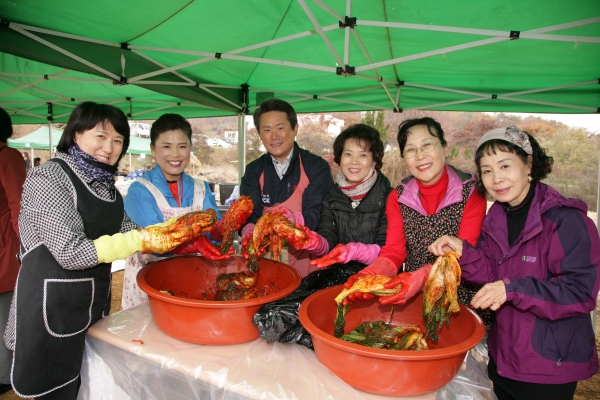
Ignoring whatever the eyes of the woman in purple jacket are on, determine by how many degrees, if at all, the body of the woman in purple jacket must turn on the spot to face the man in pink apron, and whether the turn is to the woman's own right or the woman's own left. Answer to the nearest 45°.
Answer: approximately 45° to the woman's own right

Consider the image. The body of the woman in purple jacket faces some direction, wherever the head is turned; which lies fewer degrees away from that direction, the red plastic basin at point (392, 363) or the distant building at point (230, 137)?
the red plastic basin

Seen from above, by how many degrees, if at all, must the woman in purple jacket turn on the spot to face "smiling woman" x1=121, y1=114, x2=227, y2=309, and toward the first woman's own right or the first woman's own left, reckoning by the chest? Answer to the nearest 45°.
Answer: approximately 45° to the first woman's own right

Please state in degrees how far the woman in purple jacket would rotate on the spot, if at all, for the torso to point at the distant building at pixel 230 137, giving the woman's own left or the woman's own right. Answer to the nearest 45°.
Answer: approximately 90° to the woman's own right

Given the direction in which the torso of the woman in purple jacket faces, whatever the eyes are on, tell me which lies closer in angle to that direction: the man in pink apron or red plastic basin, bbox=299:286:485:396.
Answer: the red plastic basin

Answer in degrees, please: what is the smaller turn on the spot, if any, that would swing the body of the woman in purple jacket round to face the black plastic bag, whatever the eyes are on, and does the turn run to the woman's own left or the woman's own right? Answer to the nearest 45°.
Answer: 0° — they already face it

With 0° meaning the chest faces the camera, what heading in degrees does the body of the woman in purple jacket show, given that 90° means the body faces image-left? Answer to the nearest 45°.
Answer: approximately 45°
